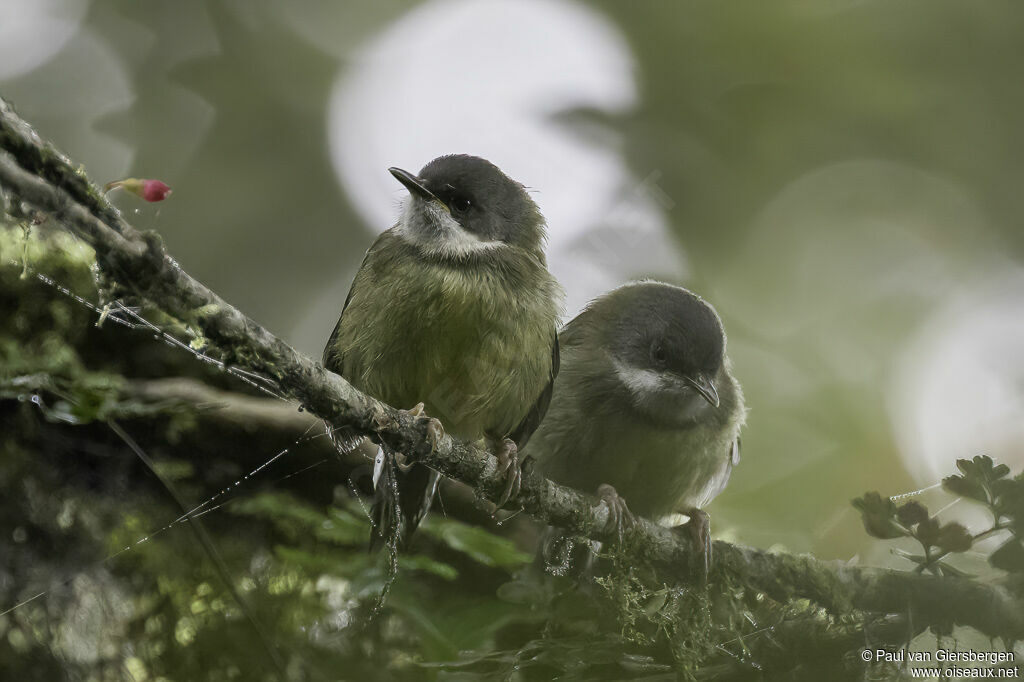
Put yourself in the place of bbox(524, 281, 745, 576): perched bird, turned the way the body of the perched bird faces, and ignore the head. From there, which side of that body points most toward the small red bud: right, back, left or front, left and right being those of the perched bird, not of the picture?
right

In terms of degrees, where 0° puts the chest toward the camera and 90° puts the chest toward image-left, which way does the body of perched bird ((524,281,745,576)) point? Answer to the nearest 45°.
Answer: approximately 315°
